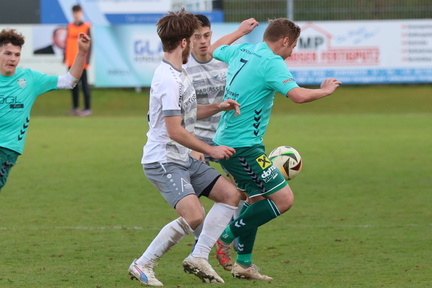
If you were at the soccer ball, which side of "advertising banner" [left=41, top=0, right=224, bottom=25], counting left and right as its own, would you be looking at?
front

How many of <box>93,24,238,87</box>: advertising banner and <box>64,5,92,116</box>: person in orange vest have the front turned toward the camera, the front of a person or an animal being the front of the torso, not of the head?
2

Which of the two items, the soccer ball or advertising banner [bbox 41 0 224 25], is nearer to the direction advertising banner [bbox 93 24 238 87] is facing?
the soccer ball

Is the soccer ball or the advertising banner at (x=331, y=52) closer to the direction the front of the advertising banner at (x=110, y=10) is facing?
the soccer ball

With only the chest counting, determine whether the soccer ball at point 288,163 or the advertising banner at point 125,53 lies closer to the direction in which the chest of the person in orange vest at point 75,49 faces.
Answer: the soccer ball

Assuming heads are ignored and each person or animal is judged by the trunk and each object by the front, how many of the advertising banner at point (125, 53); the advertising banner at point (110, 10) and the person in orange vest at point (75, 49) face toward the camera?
3

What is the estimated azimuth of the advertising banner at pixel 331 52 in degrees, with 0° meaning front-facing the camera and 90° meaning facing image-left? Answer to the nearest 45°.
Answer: approximately 0°

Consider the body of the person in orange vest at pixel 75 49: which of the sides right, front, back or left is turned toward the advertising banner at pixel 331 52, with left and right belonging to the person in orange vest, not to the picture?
left

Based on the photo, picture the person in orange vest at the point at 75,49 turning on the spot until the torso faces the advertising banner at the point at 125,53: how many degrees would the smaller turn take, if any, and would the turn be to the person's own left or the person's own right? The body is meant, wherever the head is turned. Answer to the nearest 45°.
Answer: approximately 135° to the person's own left

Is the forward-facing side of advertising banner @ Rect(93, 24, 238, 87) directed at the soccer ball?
yes

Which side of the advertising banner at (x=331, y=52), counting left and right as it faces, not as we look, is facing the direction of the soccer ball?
front

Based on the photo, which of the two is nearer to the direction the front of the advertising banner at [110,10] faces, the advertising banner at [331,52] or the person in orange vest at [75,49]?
the person in orange vest

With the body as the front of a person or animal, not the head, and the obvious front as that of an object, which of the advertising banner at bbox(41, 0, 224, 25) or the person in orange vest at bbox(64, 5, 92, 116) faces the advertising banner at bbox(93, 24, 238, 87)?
the advertising banner at bbox(41, 0, 224, 25)
